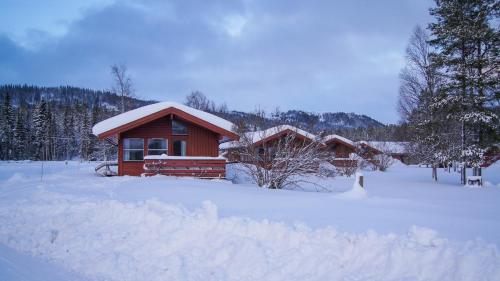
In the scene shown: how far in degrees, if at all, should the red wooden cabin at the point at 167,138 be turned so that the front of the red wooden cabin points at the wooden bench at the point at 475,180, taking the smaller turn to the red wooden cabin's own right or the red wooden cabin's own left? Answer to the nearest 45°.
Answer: approximately 45° to the red wooden cabin's own left

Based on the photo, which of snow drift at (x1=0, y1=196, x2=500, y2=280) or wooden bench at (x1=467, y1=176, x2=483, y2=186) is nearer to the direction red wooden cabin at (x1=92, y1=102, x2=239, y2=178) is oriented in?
the snow drift

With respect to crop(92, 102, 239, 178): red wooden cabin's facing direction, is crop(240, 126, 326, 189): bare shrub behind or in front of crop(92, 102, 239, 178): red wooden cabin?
in front

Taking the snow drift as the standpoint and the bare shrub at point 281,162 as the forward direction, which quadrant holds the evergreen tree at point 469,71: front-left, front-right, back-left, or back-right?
front-right

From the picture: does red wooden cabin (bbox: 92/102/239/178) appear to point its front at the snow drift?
yes

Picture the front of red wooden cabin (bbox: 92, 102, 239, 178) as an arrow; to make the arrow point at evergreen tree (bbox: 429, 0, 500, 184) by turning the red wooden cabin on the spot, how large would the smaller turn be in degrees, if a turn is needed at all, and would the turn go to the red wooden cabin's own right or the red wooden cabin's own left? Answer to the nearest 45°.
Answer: approximately 90° to the red wooden cabin's own left

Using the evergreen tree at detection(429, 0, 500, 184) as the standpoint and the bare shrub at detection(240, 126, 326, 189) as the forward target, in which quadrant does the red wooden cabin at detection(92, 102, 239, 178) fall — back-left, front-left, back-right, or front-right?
front-right

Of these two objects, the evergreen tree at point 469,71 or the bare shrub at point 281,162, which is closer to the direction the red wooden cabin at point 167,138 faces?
the bare shrub

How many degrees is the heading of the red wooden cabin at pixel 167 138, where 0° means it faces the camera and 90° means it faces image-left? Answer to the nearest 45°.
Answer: approximately 0°
